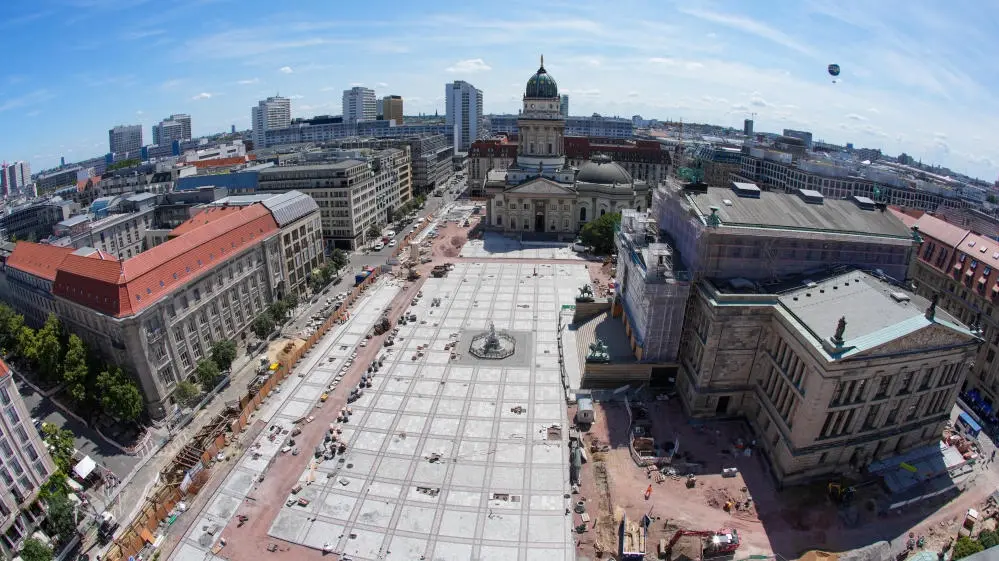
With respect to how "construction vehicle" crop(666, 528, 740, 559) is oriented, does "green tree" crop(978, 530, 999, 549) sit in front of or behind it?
behind

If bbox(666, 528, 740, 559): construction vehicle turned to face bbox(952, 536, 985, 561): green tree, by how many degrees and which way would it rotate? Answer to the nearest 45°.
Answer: approximately 135° to its right

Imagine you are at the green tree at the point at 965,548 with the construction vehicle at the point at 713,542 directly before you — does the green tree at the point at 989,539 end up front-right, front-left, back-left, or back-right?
back-right

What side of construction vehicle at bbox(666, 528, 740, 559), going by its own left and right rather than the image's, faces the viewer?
left

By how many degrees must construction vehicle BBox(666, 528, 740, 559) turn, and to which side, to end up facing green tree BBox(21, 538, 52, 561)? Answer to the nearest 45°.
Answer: approximately 45° to its left
